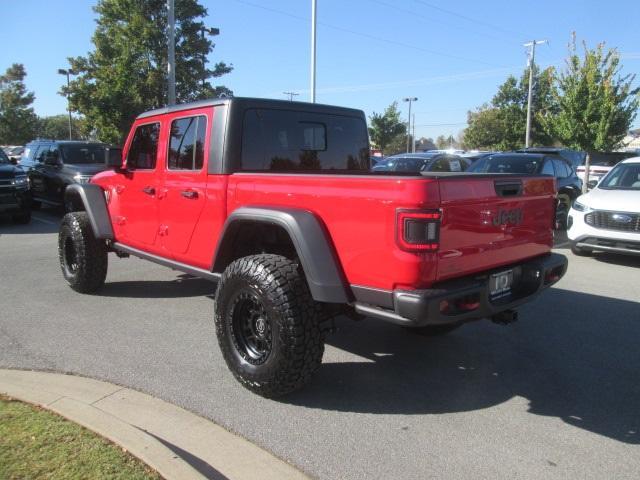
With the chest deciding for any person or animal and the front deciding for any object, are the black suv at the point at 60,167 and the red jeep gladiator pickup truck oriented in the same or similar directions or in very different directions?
very different directions

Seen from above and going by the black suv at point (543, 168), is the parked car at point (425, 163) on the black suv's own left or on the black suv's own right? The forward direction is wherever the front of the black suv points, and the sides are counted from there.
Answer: on the black suv's own right

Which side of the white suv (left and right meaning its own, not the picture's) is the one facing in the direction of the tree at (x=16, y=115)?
right

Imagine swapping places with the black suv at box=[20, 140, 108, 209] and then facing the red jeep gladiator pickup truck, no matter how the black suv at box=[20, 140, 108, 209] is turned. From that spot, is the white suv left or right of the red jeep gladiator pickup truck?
left

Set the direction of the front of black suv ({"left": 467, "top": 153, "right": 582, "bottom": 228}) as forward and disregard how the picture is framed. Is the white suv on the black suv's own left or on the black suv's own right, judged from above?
on the black suv's own left

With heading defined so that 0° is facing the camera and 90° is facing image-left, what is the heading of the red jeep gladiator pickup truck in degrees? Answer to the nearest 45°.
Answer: approximately 135°

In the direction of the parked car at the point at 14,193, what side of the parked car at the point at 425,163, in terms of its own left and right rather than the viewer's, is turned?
front
